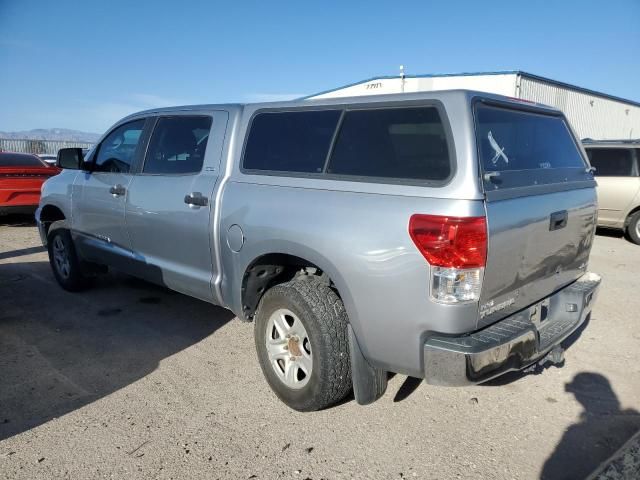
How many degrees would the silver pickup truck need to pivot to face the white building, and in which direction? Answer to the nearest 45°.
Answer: approximately 90° to its right

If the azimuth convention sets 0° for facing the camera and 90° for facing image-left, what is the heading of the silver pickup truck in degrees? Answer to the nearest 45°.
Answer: approximately 135°

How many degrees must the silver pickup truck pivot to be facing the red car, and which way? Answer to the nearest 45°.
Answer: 0° — it already faces it

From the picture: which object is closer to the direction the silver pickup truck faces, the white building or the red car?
the red car
